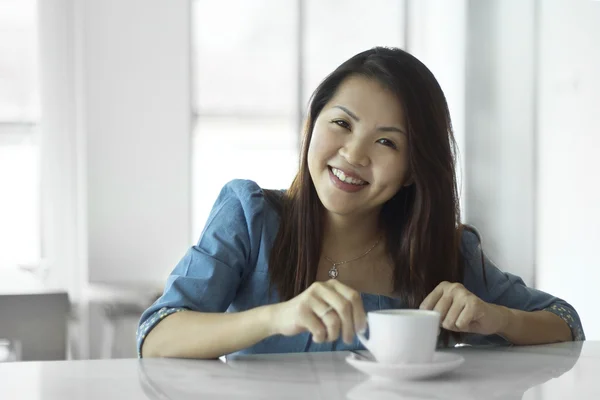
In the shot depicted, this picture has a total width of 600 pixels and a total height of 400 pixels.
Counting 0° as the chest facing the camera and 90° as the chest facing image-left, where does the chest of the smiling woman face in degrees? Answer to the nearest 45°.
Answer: approximately 0°
